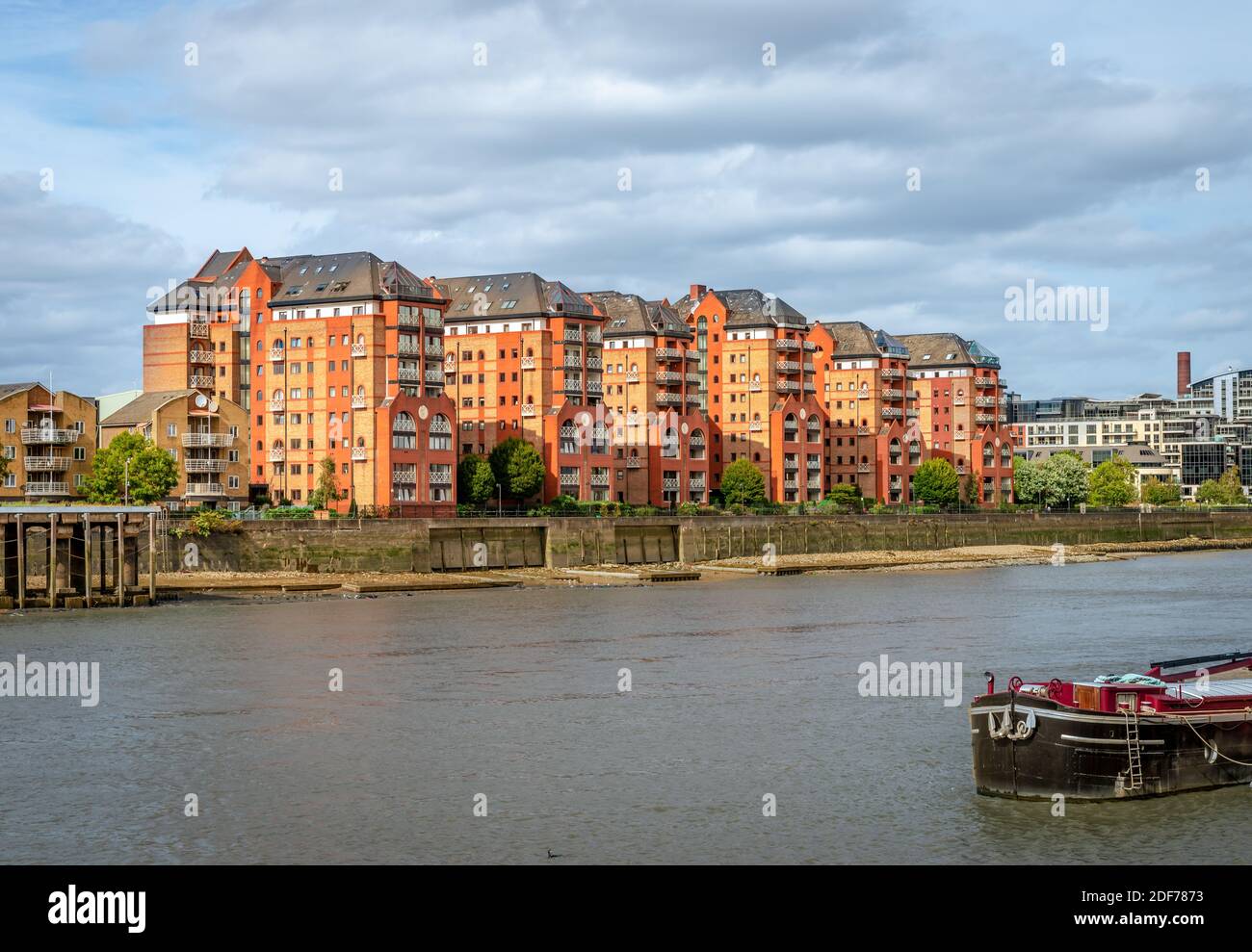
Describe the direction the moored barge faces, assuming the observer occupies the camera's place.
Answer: facing the viewer and to the left of the viewer
